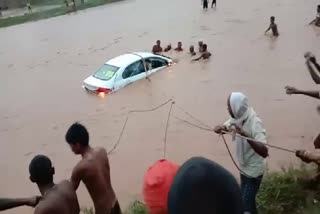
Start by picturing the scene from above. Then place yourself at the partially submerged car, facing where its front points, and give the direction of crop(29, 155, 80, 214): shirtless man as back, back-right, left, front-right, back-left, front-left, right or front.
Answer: back-right

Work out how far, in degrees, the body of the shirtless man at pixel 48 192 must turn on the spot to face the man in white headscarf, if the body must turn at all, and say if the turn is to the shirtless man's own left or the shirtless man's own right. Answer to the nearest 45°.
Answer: approximately 135° to the shirtless man's own right

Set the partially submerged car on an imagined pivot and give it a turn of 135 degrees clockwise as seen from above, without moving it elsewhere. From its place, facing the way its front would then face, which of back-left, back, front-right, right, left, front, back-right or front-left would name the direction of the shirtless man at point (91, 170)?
front

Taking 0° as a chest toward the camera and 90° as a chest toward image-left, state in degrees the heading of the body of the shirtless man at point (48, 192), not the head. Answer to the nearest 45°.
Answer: approximately 135°

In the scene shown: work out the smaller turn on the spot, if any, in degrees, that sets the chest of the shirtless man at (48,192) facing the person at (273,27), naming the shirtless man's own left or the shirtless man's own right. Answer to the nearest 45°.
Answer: approximately 90° to the shirtless man's own right

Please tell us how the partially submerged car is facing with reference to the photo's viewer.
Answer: facing away from the viewer and to the right of the viewer

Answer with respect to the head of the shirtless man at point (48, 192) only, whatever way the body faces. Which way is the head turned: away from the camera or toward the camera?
away from the camera

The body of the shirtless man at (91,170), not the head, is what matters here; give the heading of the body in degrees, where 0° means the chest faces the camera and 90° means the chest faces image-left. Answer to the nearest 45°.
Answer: approximately 135°

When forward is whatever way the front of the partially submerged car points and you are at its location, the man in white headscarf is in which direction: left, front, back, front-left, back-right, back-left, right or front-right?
back-right
